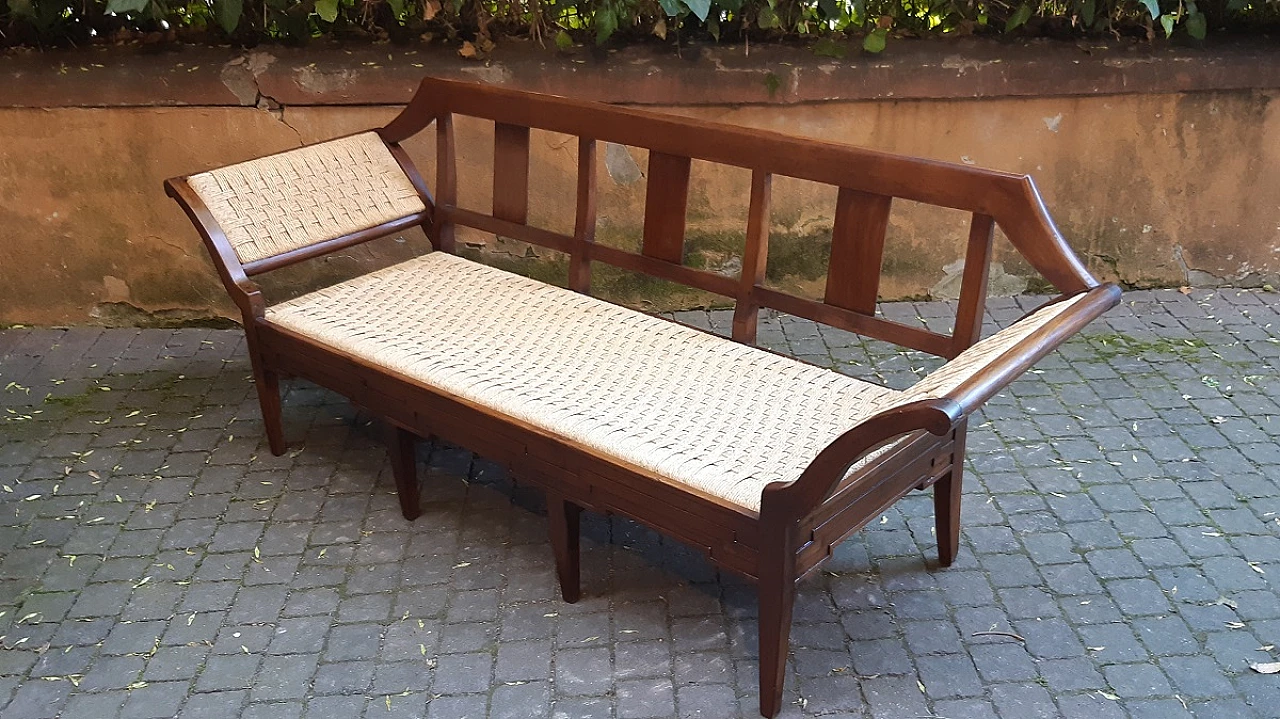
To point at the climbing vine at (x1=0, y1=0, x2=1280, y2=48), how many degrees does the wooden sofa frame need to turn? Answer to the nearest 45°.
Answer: approximately 135° to its right

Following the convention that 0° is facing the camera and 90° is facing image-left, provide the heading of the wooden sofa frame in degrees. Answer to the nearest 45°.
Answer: approximately 45°
